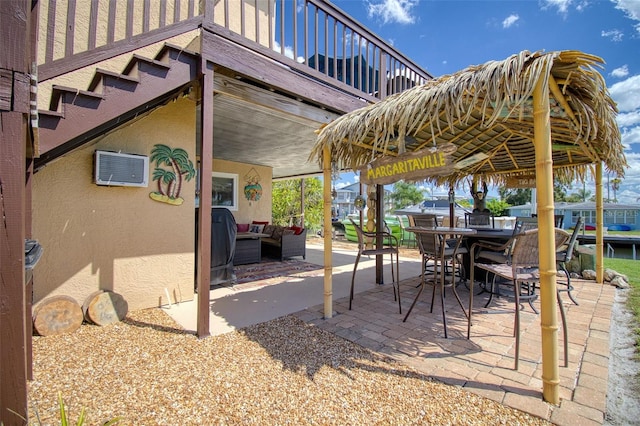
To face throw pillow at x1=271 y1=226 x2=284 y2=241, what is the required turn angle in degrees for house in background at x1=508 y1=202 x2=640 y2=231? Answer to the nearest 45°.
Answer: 0° — it already faces it

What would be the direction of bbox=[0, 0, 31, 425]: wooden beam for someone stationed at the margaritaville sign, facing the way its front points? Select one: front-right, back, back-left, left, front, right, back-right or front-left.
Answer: front-right

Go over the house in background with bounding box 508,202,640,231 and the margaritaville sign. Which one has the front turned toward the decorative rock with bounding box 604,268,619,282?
the house in background

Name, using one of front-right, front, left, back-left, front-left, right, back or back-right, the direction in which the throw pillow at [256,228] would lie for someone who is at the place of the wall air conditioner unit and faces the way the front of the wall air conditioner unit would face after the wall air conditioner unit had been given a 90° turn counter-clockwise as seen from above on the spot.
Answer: front-left

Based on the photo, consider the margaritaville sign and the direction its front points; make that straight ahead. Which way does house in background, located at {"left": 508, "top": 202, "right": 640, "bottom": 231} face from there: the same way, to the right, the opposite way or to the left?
the same way

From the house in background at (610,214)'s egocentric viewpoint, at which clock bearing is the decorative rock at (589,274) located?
The decorative rock is roughly at 12 o'clock from the house in background.

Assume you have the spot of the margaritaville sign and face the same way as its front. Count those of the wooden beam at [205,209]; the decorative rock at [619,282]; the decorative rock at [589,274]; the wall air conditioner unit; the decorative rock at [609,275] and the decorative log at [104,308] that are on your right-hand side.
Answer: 3

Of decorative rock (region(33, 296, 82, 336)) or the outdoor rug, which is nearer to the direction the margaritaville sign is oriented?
the decorative rock

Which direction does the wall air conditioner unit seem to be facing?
toward the camera

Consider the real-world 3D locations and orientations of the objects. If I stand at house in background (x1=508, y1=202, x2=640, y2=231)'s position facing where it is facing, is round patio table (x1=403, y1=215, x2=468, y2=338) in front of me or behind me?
in front

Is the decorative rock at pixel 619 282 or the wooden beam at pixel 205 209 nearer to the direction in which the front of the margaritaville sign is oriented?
the wooden beam

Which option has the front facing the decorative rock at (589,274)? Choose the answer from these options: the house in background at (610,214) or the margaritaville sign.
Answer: the house in background

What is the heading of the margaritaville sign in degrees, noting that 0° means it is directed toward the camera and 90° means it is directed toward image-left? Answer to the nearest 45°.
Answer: approximately 0°
